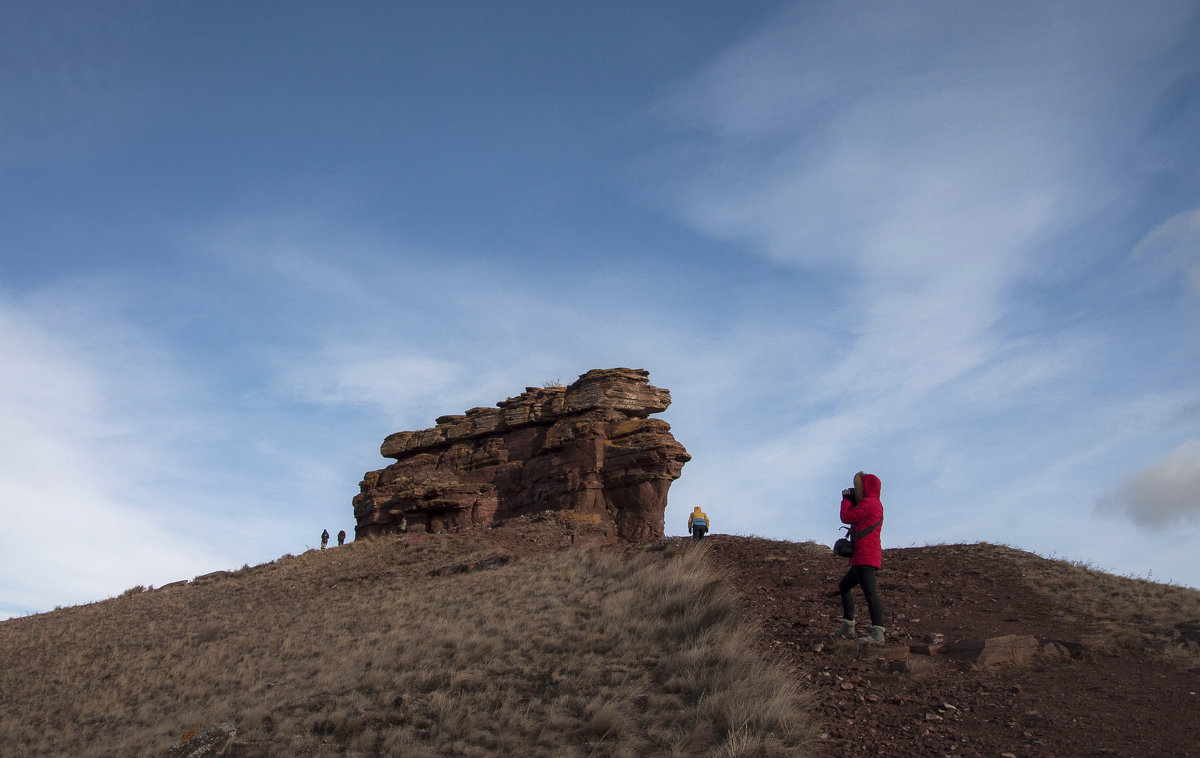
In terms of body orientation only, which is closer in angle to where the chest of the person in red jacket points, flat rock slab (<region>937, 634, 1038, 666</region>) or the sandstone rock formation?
the sandstone rock formation

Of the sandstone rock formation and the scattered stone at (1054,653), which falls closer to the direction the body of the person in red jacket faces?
the sandstone rock formation

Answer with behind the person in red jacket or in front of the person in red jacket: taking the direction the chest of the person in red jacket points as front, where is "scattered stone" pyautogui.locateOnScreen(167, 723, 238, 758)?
in front

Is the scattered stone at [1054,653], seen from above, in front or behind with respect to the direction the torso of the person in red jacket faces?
behind

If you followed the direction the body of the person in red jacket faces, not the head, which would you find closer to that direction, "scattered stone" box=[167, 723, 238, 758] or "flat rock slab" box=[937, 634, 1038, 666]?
the scattered stone

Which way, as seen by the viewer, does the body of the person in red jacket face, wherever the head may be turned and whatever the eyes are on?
to the viewer's left

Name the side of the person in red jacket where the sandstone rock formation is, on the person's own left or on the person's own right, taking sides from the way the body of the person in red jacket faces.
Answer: on the person's own right

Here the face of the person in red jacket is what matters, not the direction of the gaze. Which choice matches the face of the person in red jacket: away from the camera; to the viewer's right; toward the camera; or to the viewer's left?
to the viewer's left

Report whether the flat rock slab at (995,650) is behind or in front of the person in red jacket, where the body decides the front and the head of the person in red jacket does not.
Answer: behind
